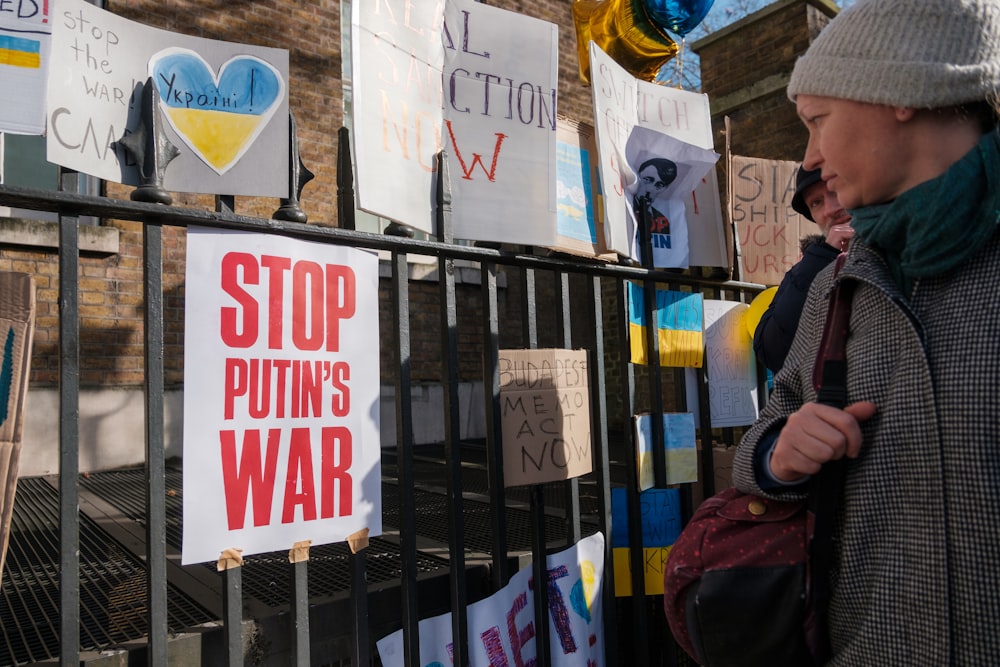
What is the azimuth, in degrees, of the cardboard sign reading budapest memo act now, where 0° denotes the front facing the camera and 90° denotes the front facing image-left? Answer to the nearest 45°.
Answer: approximately 315°

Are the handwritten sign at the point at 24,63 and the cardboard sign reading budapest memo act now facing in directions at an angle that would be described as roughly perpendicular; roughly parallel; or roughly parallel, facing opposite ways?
roughly parallel

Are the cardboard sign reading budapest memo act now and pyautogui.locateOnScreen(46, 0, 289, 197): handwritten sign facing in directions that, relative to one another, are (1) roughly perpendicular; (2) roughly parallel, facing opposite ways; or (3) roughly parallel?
roughly parallel

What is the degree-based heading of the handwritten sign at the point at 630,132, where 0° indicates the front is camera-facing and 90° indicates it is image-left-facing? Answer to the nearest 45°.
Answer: approximately 315°

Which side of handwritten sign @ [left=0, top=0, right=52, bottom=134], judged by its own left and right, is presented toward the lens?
front

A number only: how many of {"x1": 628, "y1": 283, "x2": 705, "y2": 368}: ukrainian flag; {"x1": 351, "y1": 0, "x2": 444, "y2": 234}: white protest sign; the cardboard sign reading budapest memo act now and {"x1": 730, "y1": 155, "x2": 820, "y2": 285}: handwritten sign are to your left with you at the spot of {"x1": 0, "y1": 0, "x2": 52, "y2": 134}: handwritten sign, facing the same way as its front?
4

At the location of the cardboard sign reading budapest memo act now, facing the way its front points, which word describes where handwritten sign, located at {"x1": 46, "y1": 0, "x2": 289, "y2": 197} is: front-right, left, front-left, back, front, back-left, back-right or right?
right

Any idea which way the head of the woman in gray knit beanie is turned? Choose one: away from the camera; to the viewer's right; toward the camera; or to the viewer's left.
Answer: to the viewer's left

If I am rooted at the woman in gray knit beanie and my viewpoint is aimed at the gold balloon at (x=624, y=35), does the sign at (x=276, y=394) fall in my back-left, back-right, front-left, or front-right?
front-left

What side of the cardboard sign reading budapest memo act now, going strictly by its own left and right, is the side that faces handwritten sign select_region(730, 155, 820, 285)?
left

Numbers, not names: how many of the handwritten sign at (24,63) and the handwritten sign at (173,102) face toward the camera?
2

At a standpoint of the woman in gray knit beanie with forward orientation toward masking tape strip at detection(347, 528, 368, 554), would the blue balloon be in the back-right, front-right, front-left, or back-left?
front-right

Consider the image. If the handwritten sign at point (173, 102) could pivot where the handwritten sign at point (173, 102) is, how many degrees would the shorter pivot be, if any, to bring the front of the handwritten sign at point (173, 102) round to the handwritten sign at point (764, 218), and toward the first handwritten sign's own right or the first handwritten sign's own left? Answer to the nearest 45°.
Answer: approximately 90° to the first handwritten sign's own left

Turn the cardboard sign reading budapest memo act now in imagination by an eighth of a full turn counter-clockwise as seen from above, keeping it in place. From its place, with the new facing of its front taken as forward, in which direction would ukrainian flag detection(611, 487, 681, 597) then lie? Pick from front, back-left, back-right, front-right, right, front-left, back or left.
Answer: front-left
